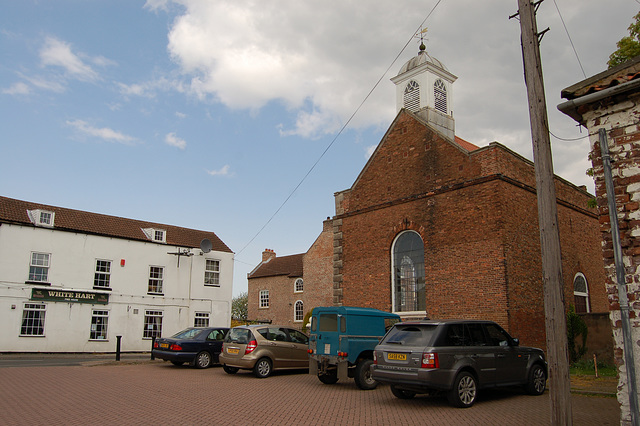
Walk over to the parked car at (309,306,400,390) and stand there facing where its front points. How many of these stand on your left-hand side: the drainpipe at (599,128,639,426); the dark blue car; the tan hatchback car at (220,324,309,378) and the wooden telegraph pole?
2

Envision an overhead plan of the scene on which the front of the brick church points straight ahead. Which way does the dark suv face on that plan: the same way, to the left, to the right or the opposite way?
the opposite way

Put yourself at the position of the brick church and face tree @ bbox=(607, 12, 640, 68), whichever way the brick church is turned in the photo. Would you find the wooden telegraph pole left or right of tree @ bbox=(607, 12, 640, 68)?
right

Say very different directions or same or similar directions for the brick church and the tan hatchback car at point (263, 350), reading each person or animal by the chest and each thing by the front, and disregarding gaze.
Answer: very different directions

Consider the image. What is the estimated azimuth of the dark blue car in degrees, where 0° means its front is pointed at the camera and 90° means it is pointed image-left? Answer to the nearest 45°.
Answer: approximately 225°

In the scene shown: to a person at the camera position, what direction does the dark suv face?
facing away from the viewer and to the right of the viewer

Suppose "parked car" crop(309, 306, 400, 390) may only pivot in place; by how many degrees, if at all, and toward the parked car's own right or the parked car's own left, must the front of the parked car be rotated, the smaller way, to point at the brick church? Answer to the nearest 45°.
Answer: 0° — it already faces it

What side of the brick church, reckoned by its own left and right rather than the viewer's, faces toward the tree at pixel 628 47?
left

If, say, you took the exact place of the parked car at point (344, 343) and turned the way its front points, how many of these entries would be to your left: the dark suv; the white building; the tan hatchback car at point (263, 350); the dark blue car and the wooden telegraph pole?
3
